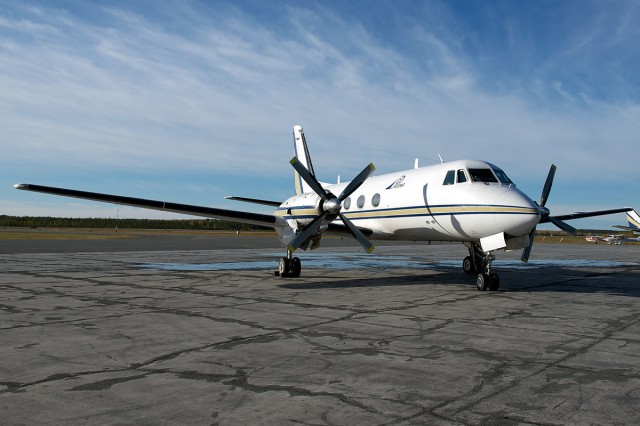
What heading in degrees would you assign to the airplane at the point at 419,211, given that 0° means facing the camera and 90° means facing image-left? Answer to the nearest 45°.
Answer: approximately 315°
